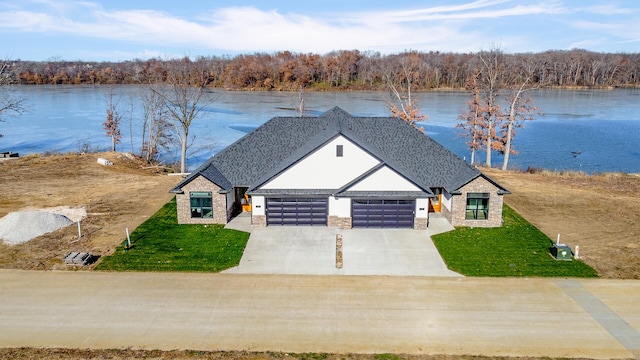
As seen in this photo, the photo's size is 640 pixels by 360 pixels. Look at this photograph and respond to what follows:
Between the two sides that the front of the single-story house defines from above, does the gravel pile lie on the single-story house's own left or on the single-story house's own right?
on the single-story house's own right

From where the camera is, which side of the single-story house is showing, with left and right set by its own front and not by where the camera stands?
front

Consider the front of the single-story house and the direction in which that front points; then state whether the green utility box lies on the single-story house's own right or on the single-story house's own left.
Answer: on the single-story house's own left

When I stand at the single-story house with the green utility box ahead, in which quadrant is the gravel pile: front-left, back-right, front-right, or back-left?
back-right

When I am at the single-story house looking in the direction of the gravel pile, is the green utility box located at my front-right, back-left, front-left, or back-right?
back-left
